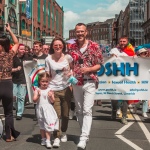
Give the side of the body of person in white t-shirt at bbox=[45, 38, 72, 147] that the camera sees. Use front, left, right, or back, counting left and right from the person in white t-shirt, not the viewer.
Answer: front

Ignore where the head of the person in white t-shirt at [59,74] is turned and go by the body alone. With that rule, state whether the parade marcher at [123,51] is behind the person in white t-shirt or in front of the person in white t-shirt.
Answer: behind

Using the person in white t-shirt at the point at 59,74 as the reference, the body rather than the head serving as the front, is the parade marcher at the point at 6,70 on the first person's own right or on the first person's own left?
on the first person's own right

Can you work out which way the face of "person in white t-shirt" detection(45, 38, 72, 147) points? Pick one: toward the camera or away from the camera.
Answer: toward the camera

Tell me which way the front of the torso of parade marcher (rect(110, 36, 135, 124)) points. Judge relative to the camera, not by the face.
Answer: toward the camera

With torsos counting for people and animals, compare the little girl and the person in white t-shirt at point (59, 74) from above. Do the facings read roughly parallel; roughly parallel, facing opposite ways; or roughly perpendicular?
roughly parallel

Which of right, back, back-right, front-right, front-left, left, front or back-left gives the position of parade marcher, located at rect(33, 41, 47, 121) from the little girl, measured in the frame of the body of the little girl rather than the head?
back

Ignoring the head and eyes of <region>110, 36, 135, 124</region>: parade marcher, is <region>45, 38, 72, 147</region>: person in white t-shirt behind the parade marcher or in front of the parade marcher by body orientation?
in front

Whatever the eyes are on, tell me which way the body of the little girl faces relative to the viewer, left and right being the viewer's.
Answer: facing the viewer
